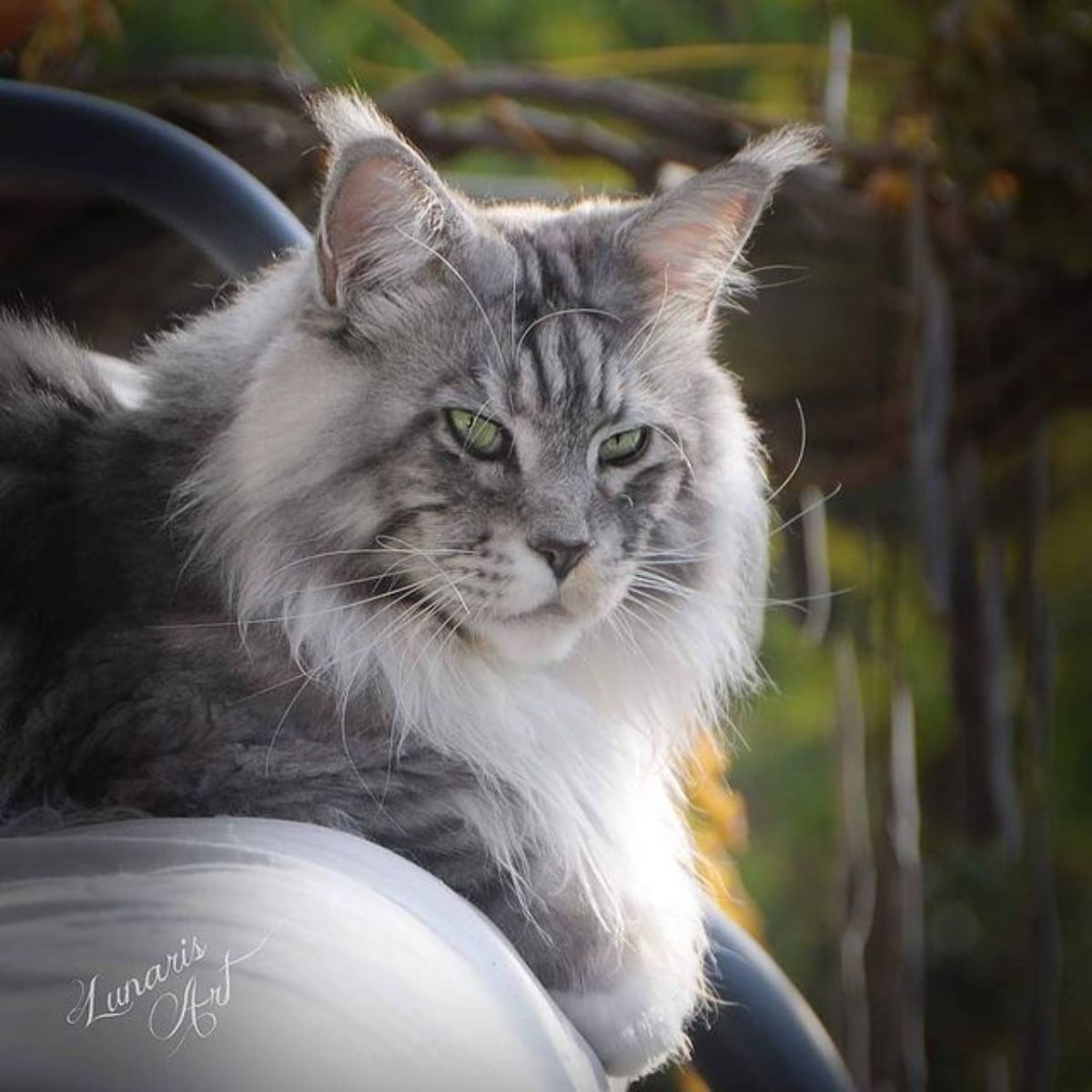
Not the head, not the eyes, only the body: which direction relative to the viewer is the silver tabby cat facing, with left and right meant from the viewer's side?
facing the viewer and to the right of the viewer
